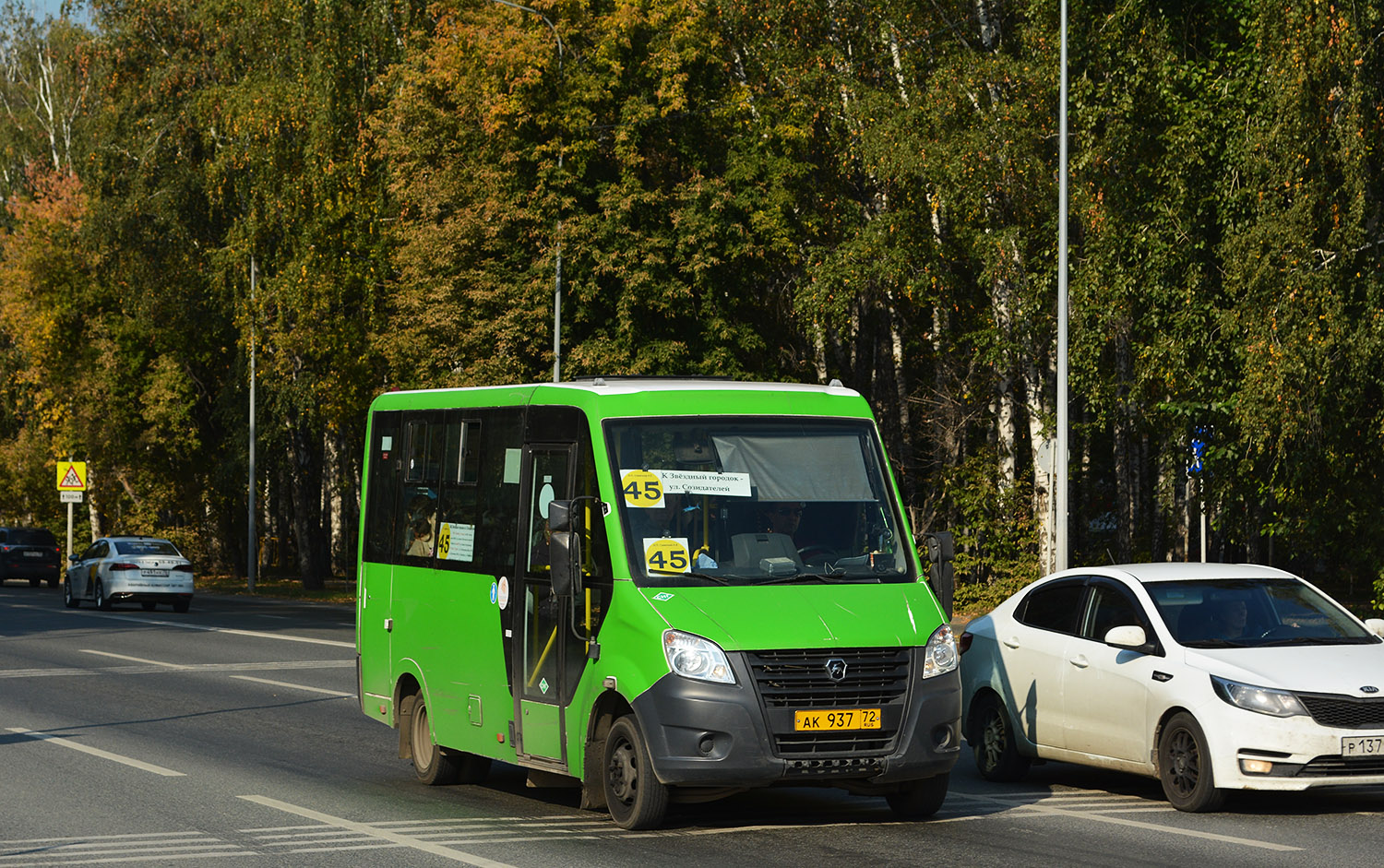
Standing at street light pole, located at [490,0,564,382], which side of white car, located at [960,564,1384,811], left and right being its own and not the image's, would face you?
back

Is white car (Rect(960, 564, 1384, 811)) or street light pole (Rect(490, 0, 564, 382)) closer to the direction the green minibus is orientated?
the white car

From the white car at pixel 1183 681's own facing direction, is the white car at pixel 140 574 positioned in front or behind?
behind

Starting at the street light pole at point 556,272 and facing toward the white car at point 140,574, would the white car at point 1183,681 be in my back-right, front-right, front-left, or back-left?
back-left

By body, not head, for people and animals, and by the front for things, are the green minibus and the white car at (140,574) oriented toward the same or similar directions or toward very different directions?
very different directions

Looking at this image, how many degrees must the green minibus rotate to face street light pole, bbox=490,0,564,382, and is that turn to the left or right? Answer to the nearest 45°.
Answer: approximately 135° to its left

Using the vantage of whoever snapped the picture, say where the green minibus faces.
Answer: facing the viewer and to the right of the viewer
